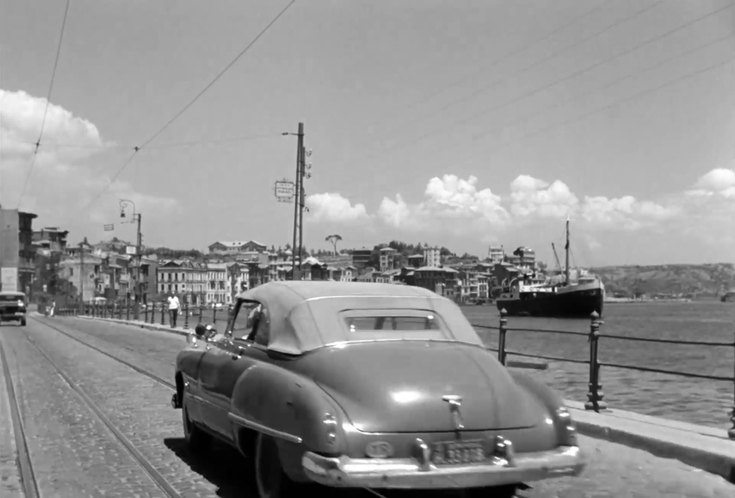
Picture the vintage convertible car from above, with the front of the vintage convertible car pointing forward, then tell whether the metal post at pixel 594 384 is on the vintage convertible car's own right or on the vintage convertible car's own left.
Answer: on the vintage convertible car's own right

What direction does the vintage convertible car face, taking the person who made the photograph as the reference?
facing away from the viewer and to the left of the viewer

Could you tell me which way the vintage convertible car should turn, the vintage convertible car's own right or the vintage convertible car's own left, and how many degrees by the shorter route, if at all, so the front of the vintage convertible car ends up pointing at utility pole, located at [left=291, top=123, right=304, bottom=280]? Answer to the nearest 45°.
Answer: approximately 45° to the vintage convertible car's own right
